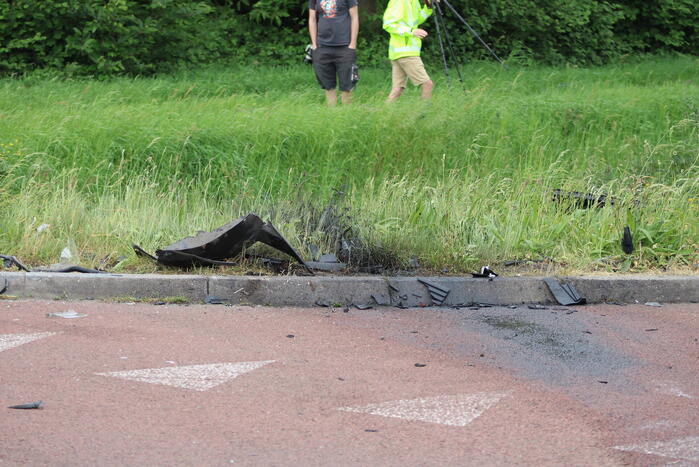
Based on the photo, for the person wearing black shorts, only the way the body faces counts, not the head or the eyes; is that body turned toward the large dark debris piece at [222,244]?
yes

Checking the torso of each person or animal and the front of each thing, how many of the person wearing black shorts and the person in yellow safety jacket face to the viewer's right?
1

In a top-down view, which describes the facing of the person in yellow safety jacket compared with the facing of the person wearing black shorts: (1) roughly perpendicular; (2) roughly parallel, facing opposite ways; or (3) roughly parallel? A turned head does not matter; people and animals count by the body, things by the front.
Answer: roughly perpendicular

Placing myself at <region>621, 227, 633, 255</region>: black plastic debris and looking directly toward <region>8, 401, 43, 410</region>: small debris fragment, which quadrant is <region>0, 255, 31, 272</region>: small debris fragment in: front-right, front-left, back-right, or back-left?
front-right

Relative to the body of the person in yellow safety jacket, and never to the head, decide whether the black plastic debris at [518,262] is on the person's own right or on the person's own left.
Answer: on the person's own right

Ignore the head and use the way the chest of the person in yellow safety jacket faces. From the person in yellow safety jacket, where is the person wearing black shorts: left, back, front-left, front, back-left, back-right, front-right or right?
back

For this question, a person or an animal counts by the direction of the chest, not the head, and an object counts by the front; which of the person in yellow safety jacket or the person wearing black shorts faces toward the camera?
the person wearing black shorts

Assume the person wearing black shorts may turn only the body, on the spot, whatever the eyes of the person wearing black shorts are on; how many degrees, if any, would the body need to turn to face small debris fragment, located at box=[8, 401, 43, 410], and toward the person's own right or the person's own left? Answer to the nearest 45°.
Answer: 0° — they already face it

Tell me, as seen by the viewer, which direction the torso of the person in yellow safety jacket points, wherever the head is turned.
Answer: to the viewer's right

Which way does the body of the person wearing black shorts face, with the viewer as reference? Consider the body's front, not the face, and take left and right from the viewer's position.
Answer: facing the viewer

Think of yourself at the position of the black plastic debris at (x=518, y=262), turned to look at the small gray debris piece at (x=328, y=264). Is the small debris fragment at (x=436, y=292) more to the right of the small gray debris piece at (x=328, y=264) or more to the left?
left

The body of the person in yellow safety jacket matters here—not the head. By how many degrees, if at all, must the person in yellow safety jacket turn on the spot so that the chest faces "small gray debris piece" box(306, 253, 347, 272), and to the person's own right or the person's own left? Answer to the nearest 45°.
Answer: approximately 90° to the person's own right

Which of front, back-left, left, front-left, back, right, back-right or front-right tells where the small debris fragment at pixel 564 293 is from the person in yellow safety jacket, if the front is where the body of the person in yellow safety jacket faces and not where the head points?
right

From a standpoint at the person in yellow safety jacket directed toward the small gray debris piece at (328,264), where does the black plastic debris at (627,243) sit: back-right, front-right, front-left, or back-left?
front-left

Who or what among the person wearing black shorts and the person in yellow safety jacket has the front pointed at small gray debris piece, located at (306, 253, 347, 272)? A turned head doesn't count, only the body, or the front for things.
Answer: the person wearing black shorts
